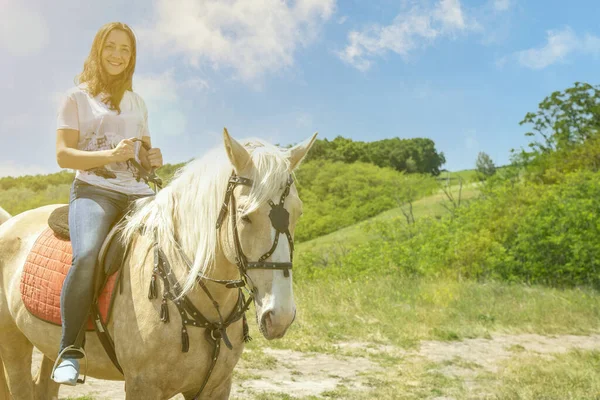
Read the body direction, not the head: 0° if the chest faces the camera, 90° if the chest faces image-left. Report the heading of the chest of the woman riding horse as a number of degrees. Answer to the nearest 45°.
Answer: approximately 315°

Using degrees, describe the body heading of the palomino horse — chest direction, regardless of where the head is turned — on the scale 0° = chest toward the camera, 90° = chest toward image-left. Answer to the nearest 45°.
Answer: approximately 315°
